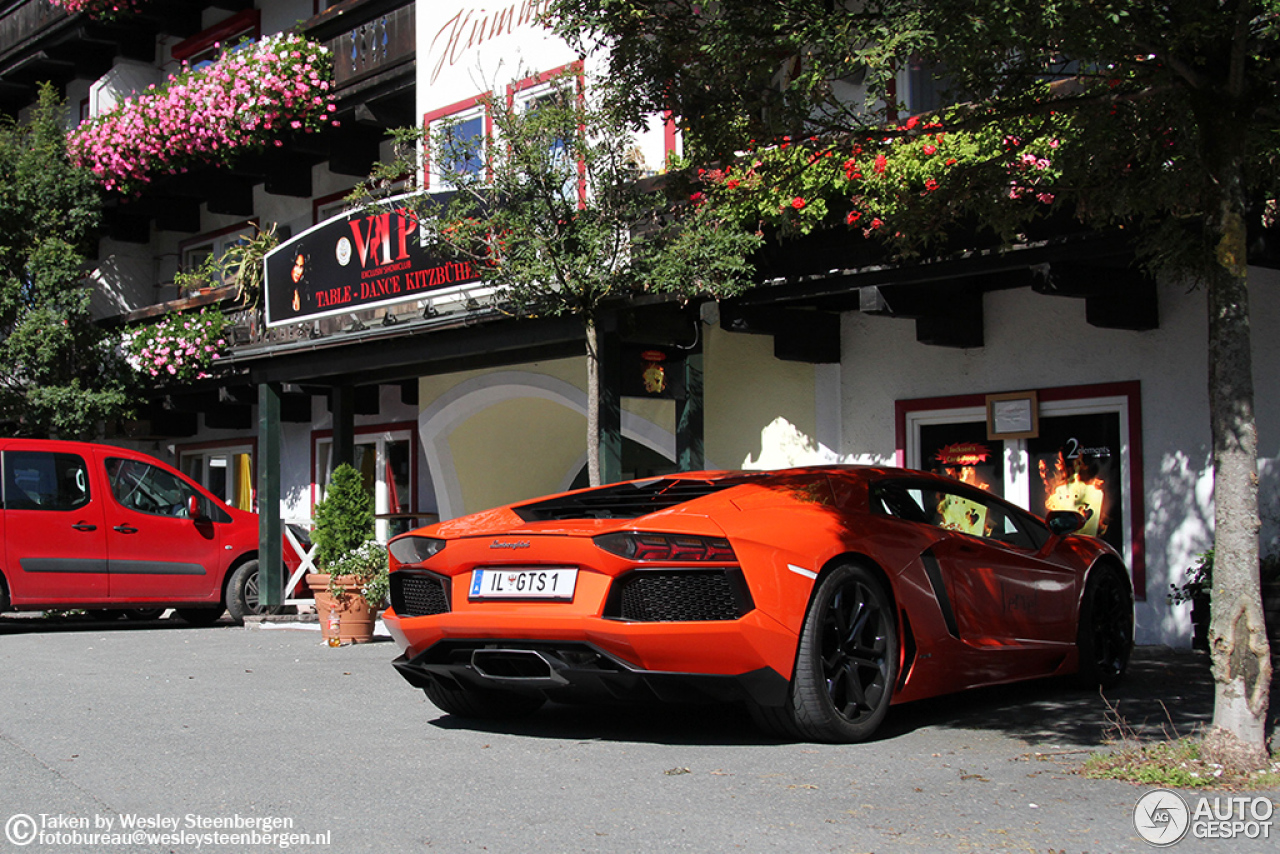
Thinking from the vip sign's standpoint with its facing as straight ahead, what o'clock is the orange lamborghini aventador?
The orange lamborghini aventador is roughly at 10 o'clock from the vip sign.

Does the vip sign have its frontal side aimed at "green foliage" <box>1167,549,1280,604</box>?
no

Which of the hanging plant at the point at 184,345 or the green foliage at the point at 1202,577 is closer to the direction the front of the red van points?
the green foliage

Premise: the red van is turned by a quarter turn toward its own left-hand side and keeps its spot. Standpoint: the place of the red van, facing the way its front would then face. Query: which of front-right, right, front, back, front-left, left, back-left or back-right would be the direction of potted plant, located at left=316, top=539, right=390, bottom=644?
back-right

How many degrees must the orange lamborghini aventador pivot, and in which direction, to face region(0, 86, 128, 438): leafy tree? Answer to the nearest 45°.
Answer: approximately 90° to its left

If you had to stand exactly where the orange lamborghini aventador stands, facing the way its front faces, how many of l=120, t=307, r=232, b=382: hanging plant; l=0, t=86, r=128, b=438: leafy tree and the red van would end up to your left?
3

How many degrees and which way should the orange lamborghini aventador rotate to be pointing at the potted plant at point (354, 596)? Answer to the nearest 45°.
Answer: approximately 90° to its left

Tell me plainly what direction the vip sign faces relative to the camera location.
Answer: facing the viewer and to the left of the viewer

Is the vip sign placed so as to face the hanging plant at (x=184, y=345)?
no

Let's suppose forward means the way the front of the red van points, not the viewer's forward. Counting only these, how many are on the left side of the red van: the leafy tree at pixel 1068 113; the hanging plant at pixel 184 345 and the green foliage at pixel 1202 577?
1

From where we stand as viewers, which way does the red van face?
facing to the right of the viewer

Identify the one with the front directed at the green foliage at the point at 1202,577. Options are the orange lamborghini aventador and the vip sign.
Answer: the orange lamborghini aventador

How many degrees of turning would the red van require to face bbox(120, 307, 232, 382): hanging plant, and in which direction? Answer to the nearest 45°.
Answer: approximately 90° to its left

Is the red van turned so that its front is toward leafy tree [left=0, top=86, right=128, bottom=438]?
no

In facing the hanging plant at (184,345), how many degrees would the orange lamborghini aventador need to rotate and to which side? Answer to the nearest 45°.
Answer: approximately 90° to its left

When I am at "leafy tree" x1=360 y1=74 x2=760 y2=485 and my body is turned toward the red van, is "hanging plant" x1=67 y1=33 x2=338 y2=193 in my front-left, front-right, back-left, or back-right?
front-right

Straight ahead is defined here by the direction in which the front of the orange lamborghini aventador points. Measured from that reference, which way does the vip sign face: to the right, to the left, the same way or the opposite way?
the opposite way

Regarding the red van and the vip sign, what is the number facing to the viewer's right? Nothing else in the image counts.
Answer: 1
